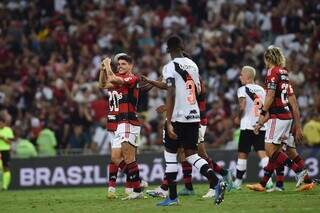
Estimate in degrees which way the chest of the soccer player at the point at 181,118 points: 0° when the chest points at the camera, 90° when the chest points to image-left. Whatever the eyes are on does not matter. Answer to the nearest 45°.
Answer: approximately 135°

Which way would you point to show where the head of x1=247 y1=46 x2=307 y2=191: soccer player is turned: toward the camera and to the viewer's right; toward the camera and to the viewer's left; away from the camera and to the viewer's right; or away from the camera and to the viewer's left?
away from the camera and to the viewer's left

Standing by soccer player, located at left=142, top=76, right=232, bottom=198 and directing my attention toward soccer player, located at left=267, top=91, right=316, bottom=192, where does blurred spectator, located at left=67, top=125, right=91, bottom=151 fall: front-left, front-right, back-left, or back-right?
back-left

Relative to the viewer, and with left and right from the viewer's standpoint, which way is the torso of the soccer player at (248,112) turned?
facing away from the viewer and to the left of the viewer
